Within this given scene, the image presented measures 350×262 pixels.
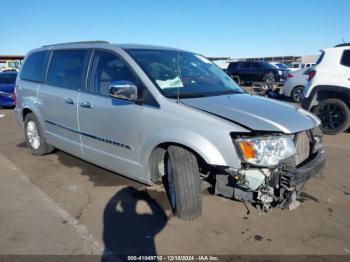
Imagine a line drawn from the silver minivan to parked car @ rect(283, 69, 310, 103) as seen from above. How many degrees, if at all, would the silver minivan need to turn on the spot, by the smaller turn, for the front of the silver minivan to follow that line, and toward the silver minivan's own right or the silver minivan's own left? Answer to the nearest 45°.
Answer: approximately 90° to the silver minivan's own left

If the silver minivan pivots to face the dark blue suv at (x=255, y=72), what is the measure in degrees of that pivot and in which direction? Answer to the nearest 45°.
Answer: approximately 135° to its left

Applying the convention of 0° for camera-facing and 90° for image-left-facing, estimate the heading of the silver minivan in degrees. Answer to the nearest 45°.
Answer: approximately 315°

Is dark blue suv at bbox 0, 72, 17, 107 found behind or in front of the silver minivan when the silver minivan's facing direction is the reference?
behind

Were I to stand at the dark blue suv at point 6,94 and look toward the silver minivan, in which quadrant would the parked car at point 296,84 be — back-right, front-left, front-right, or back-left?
front-left

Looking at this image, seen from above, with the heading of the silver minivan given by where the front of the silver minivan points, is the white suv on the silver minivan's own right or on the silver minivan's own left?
on the silver minivan's own left
